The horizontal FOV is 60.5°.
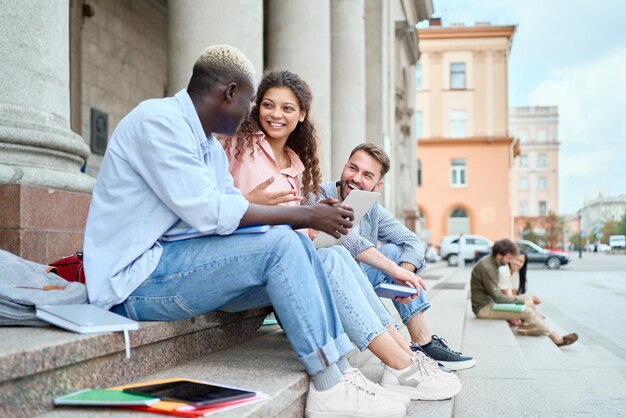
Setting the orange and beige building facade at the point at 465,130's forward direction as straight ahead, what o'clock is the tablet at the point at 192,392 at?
The tablet is roughly at 12 o'clock from the orange and beige building facade.

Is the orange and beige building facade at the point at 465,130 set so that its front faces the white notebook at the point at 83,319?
yes

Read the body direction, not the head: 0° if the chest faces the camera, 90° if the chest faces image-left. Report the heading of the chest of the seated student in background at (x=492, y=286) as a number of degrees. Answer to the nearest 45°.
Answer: approximately 270°

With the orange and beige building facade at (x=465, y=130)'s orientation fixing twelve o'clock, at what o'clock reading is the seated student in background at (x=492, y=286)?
The seated student in background is roughly at 12 o'clock from the orange and beige building facade.

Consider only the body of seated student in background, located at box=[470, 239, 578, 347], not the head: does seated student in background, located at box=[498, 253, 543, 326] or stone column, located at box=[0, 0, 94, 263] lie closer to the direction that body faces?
the seated student in background

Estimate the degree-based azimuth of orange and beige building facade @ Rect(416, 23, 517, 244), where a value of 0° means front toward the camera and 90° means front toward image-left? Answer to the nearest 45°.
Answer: approximately 0°

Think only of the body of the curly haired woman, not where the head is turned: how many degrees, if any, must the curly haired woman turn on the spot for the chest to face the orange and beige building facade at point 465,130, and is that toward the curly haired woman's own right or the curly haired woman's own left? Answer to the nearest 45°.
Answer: approximately 135° to the curly haired woman's own left

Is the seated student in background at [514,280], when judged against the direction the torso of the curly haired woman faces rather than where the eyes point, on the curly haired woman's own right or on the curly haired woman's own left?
on the curly haired woman's own left

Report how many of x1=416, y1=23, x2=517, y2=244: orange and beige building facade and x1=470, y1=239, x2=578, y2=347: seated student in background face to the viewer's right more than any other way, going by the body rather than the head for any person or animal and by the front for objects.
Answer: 1

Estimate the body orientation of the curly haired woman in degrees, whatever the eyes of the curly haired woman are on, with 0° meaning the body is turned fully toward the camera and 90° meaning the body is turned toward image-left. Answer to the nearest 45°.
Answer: approximately 315°
